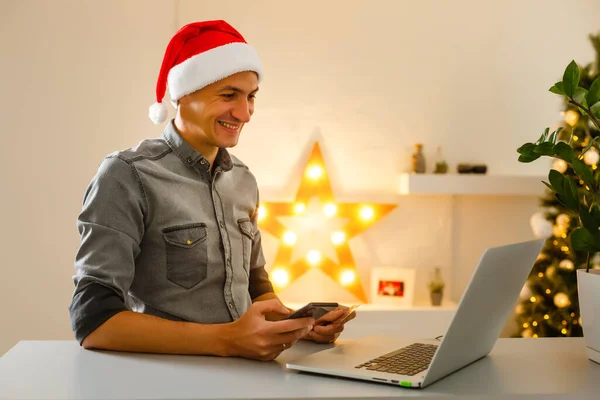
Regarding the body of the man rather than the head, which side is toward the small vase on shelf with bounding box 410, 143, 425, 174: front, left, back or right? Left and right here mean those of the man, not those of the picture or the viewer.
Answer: left

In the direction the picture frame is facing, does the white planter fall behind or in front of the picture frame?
in front

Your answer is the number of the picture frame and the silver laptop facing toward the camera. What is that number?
1

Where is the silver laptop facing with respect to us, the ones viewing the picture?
facing away from the viewer and to the left of the viewer

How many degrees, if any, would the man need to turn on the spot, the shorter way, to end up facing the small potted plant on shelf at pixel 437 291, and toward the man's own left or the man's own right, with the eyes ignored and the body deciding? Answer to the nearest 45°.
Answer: approximately 90° to the man's own left

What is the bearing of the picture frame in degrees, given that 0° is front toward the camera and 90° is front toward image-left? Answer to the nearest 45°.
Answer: approximately 0°

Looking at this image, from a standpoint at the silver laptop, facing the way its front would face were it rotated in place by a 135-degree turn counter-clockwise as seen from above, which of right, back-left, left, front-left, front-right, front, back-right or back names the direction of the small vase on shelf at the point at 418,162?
back

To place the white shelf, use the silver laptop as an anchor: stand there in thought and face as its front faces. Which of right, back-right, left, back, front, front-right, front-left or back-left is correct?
front-right
